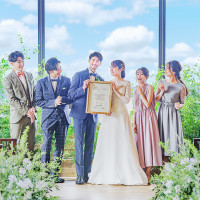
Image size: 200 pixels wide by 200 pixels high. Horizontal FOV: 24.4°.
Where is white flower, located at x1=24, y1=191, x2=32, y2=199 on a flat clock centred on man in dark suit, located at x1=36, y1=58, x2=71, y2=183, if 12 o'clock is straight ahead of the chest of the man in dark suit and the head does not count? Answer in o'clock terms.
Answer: The white flower is roughly at 12 o'clock from the man in dark suit.

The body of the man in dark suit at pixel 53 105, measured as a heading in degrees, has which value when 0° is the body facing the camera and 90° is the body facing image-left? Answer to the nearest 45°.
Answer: approximately 0°

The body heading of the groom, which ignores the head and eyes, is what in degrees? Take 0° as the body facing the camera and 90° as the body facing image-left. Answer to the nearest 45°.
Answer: approximately 315°

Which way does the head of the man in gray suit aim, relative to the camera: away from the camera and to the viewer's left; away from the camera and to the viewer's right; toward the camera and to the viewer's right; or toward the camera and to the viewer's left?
toward the camera and to the viewer's right

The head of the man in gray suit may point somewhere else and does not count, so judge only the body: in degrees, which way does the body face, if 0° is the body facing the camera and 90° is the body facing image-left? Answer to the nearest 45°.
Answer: approximately 315°

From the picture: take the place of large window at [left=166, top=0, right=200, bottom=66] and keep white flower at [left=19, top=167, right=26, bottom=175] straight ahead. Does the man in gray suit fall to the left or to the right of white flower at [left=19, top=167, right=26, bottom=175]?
right

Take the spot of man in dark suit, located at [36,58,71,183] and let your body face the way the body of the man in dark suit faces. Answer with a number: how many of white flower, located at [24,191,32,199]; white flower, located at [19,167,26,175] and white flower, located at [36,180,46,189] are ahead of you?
3
